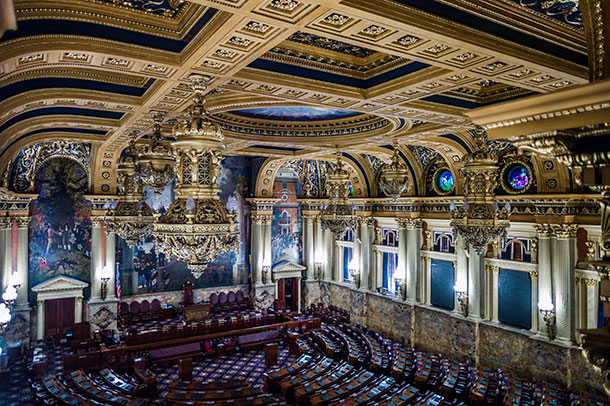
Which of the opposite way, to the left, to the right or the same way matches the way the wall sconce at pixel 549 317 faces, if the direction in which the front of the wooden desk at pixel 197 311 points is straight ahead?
to the right

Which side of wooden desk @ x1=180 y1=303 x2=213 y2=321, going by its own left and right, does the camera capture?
front

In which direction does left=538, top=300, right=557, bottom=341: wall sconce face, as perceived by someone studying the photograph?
facing the viewer and to the left of the viewer

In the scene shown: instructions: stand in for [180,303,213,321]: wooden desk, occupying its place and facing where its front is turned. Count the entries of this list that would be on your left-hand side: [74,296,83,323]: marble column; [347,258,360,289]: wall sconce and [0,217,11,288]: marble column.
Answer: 1

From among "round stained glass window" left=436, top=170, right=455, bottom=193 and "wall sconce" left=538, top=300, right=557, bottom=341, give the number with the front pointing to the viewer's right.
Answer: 0

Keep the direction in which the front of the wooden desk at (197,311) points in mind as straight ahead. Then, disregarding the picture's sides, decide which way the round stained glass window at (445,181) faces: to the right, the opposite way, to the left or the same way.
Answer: to the right

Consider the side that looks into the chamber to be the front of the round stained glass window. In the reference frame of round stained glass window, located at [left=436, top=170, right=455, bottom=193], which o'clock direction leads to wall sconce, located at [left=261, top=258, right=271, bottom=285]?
The wall sconce is roughly at 2 o'clock from the round stained glass window.

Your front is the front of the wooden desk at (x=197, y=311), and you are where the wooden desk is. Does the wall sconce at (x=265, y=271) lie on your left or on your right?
on your left

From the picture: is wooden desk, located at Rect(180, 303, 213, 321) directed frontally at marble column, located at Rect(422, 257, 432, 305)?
no

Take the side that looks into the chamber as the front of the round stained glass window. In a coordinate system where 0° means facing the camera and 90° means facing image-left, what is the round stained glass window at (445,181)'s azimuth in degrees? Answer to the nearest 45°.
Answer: approximately 45°

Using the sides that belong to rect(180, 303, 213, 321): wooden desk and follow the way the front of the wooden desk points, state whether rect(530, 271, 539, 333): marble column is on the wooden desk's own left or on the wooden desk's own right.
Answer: on the wooden desk's own left

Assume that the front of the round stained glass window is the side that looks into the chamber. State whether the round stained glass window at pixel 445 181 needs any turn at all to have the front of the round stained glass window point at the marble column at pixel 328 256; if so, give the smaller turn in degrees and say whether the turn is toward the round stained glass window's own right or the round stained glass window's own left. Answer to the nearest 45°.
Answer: approximately 90° to the round stained glass window's own right

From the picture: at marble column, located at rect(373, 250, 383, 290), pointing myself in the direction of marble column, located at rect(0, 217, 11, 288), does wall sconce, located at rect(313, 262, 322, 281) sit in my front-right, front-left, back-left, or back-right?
front-right

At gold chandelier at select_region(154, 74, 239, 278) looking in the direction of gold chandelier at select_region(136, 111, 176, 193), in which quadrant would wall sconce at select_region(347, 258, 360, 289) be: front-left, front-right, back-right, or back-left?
front-right

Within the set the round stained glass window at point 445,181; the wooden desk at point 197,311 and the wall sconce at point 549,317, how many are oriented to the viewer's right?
0

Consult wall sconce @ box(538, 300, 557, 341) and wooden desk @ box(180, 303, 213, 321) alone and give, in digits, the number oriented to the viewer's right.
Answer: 0

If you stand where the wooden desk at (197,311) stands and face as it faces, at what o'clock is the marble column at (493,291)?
The marble column is roughly at 10 o'clock from the wooden desk.

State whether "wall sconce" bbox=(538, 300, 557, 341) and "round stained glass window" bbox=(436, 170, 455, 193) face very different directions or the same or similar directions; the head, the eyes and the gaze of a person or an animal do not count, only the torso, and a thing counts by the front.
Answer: same or similar directions

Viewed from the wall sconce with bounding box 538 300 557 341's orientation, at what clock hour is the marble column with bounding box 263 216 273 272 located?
The marble column is roughly at 2 o'clock from the wall sconce.
